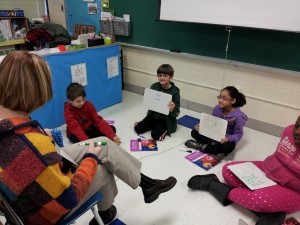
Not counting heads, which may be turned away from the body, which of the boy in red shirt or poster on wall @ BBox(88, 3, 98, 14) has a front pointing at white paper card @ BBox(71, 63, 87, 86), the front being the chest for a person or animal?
the poster on wall

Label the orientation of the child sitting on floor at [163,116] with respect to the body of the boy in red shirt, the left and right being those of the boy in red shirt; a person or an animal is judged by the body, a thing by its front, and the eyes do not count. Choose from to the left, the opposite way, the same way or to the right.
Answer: to the right

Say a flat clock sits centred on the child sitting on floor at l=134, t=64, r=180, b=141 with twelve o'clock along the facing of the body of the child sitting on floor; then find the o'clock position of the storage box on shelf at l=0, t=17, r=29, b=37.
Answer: The storage box on shelf is roughly at 3 o'clock from the child sitting on floor.

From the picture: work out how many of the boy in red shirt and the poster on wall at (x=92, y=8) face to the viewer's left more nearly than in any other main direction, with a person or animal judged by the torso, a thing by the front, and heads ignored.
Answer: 0

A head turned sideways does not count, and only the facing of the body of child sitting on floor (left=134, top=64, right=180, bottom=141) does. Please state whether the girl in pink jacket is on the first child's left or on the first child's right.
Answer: on the first child's left

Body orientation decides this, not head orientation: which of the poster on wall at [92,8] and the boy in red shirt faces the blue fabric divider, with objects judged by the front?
the poster on wall

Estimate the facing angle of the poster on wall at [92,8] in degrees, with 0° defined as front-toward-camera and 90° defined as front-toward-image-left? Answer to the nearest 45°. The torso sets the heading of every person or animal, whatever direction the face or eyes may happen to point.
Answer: approximately 0°

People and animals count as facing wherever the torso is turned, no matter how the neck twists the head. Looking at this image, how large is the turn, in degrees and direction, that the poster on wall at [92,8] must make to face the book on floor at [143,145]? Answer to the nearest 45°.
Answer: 0° — it already faces it

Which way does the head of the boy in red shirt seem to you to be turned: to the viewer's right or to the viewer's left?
to the viewer's right

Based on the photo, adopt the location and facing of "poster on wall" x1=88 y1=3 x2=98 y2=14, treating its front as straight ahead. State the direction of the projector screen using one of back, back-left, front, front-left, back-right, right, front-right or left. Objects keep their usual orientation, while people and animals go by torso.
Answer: front-left

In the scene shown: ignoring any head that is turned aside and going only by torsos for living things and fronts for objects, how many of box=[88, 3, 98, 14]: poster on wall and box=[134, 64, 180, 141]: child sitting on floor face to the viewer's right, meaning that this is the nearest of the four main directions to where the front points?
0

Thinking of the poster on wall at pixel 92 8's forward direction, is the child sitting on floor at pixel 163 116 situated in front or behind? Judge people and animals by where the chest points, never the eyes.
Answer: in front

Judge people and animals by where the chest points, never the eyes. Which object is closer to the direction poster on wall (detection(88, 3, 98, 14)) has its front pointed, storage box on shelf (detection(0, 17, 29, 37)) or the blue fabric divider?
the blue fabric divider
